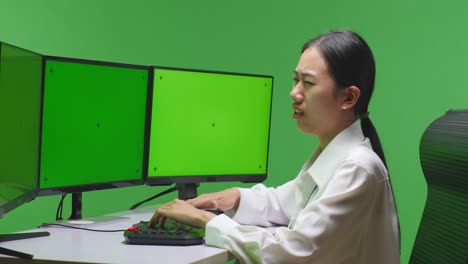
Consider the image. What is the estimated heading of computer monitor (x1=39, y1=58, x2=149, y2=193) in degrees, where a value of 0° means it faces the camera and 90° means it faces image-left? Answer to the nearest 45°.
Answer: approximately 315°

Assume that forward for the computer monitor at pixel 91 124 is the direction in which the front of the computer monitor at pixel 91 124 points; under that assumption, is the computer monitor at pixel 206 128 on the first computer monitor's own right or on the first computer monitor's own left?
on the first computer monitor's own left

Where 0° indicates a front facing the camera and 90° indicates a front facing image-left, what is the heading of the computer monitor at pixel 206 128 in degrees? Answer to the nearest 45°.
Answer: approximately 315°

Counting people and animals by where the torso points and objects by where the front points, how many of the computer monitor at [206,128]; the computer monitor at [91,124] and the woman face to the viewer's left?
1

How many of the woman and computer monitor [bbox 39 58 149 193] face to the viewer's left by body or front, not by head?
1

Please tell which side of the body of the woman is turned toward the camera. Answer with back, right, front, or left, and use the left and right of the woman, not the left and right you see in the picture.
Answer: left

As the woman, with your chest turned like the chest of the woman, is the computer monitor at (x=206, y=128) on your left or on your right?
on your right

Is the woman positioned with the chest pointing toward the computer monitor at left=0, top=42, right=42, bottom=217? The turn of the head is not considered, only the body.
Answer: yes

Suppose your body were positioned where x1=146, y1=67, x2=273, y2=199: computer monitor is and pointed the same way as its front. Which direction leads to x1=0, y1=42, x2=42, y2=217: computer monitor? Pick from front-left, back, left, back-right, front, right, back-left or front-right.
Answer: right

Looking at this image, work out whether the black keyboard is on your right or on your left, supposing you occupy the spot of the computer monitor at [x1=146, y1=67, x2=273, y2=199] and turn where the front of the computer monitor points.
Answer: on your right

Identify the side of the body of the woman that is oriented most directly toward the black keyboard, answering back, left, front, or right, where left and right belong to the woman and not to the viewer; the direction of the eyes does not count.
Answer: front

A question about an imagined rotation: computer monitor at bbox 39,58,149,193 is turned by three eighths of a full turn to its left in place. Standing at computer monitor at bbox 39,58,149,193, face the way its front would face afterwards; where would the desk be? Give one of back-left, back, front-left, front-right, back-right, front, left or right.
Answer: back
